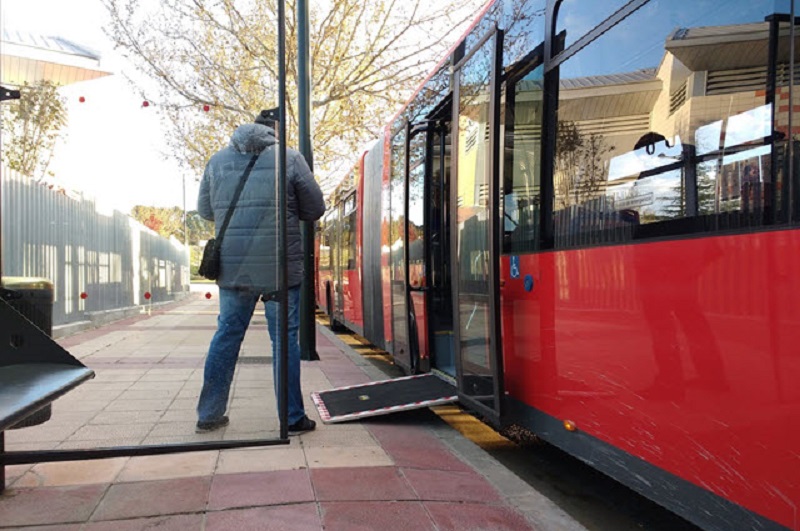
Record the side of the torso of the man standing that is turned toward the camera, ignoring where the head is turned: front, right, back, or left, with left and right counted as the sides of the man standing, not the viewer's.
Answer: back

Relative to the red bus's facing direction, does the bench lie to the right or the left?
on its right

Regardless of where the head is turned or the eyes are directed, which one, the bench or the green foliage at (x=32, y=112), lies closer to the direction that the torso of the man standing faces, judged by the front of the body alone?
the green foliage

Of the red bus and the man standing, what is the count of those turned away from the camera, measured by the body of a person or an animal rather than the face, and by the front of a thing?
1

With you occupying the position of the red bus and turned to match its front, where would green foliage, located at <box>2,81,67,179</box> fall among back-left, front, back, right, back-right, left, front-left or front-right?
back-right

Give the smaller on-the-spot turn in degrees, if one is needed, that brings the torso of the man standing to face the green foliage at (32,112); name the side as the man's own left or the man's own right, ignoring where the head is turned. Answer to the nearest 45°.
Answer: approximately 90° to the man's own left

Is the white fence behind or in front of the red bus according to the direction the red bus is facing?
behind

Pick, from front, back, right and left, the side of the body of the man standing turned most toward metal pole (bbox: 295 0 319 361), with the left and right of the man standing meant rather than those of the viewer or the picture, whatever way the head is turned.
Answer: front

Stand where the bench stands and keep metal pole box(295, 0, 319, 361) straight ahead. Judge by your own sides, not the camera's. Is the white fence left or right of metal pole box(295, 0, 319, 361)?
left

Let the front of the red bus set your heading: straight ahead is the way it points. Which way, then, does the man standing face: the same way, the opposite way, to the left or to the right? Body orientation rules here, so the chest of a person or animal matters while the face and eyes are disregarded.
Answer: the opposite way
